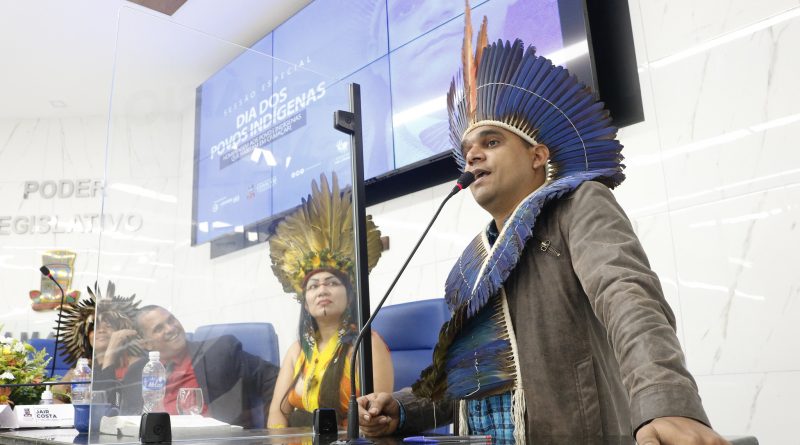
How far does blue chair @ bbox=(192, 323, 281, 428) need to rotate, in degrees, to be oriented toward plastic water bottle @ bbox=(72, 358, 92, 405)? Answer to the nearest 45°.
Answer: approximately 90° to its right

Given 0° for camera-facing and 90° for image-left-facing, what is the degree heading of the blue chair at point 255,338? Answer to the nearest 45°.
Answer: approximately 45°

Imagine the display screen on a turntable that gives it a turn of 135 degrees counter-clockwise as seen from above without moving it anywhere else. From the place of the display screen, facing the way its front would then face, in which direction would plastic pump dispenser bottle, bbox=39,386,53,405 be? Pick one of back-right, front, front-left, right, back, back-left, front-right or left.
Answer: back

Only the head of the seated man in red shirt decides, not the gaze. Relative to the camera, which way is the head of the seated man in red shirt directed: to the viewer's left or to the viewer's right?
to the viewer's right
